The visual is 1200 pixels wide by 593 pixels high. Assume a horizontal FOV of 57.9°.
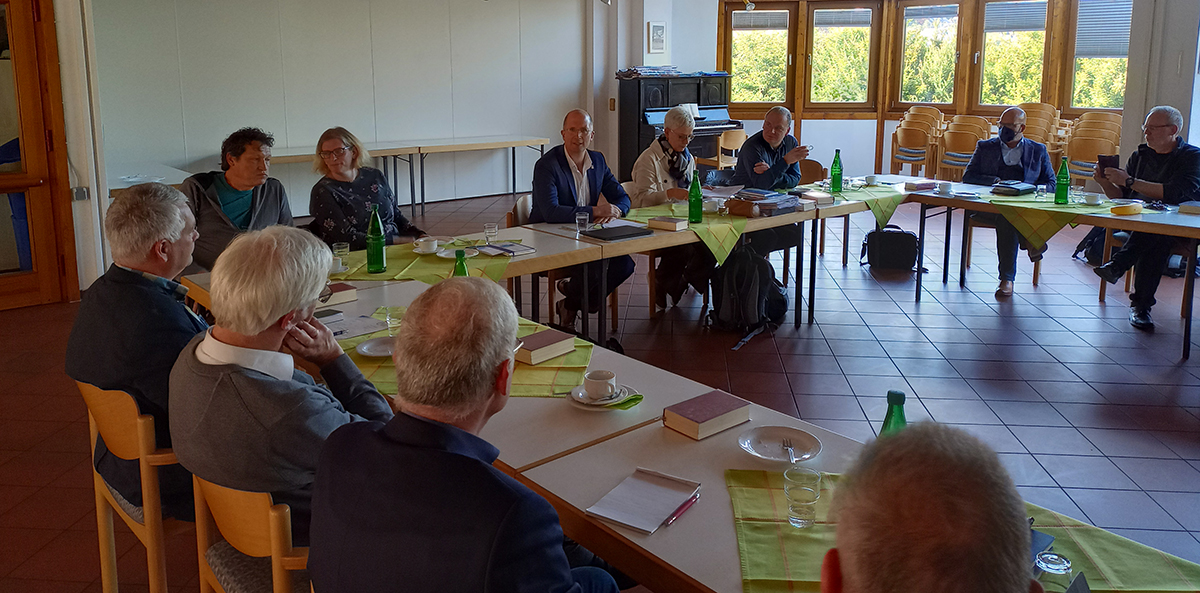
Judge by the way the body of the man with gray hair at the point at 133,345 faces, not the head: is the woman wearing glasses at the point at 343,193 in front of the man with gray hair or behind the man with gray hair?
in front

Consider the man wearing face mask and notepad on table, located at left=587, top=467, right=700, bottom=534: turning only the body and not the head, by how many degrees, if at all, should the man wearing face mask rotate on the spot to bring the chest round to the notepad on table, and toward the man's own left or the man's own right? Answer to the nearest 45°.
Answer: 0° — they already face it

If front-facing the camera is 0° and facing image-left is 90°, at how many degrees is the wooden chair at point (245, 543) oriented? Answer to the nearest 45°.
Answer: approximately 225°

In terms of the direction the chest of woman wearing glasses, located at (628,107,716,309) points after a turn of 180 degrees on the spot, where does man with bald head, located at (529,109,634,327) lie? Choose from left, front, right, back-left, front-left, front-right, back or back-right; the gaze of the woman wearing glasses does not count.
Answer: left

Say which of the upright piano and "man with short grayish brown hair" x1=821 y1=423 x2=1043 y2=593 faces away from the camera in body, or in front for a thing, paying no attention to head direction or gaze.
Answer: the man with short grayish brown hair

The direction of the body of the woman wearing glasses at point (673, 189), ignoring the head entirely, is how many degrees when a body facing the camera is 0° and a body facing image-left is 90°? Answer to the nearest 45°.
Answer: approximately 315°

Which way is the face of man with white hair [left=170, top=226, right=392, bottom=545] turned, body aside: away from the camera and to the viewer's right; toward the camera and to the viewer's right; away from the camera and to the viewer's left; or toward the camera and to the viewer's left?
away from the camera and to the viewer's right

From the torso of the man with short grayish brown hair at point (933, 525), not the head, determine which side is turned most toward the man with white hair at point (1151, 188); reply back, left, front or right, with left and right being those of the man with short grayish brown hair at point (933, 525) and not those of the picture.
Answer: front

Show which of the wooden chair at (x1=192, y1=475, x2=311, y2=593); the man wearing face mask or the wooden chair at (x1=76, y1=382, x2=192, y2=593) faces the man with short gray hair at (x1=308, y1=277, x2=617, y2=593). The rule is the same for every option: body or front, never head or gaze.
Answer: the man wearing face mask

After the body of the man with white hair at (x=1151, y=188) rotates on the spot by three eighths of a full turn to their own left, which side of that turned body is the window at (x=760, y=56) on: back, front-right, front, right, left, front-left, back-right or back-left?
back-left

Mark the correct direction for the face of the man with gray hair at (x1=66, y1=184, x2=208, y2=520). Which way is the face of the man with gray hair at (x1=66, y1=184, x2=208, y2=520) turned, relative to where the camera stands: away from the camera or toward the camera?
away from the camera

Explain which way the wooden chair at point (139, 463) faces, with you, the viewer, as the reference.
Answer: facing away from the viewer and to the right of the viewer

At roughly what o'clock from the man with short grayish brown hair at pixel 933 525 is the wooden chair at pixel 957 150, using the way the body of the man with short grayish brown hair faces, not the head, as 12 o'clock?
The wooden chair is roughly at 12 o'clock from the man with short grayish brown hair.

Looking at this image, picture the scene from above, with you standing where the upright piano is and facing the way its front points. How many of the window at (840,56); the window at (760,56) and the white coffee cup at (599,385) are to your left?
2
